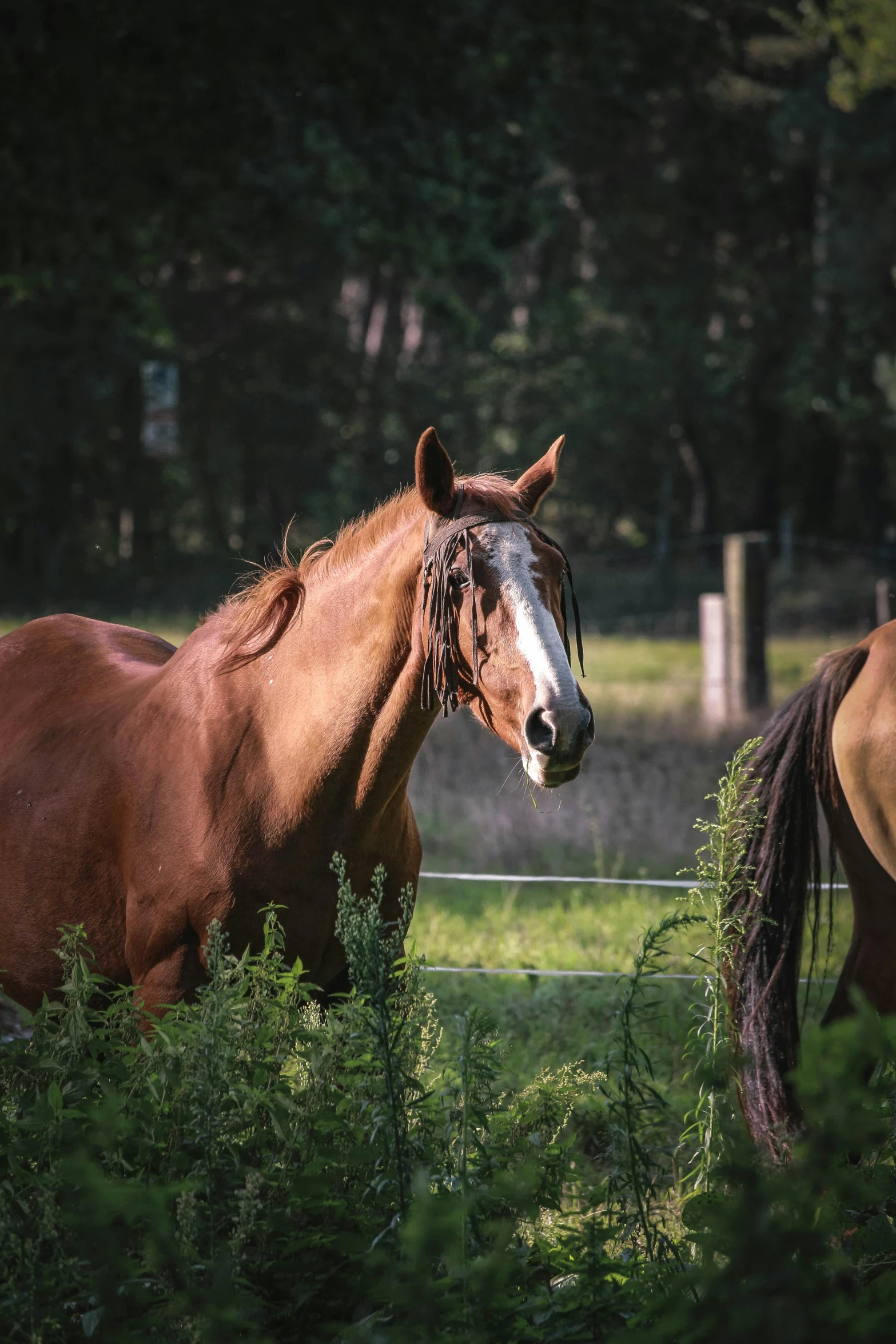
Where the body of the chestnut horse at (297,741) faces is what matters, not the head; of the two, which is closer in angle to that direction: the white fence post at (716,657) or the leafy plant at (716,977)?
the leafy plant

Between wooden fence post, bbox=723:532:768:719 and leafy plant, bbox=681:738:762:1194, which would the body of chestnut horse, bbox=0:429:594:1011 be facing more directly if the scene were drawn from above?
the leafy plant

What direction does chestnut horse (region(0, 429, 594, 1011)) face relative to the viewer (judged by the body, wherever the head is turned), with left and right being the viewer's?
facing the viewer and to the right of the viewer

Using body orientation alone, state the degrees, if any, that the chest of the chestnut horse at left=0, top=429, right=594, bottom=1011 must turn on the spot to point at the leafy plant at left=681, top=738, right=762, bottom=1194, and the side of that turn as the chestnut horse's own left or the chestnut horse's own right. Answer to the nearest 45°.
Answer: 0° — it already faces it

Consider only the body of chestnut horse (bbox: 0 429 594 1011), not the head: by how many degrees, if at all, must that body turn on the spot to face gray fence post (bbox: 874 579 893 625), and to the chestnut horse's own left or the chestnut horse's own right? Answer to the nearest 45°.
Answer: approximately 90° to the chestnut horse's own left

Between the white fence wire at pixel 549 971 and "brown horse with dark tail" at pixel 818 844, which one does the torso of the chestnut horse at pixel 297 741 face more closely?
the brown horse with dark tail
